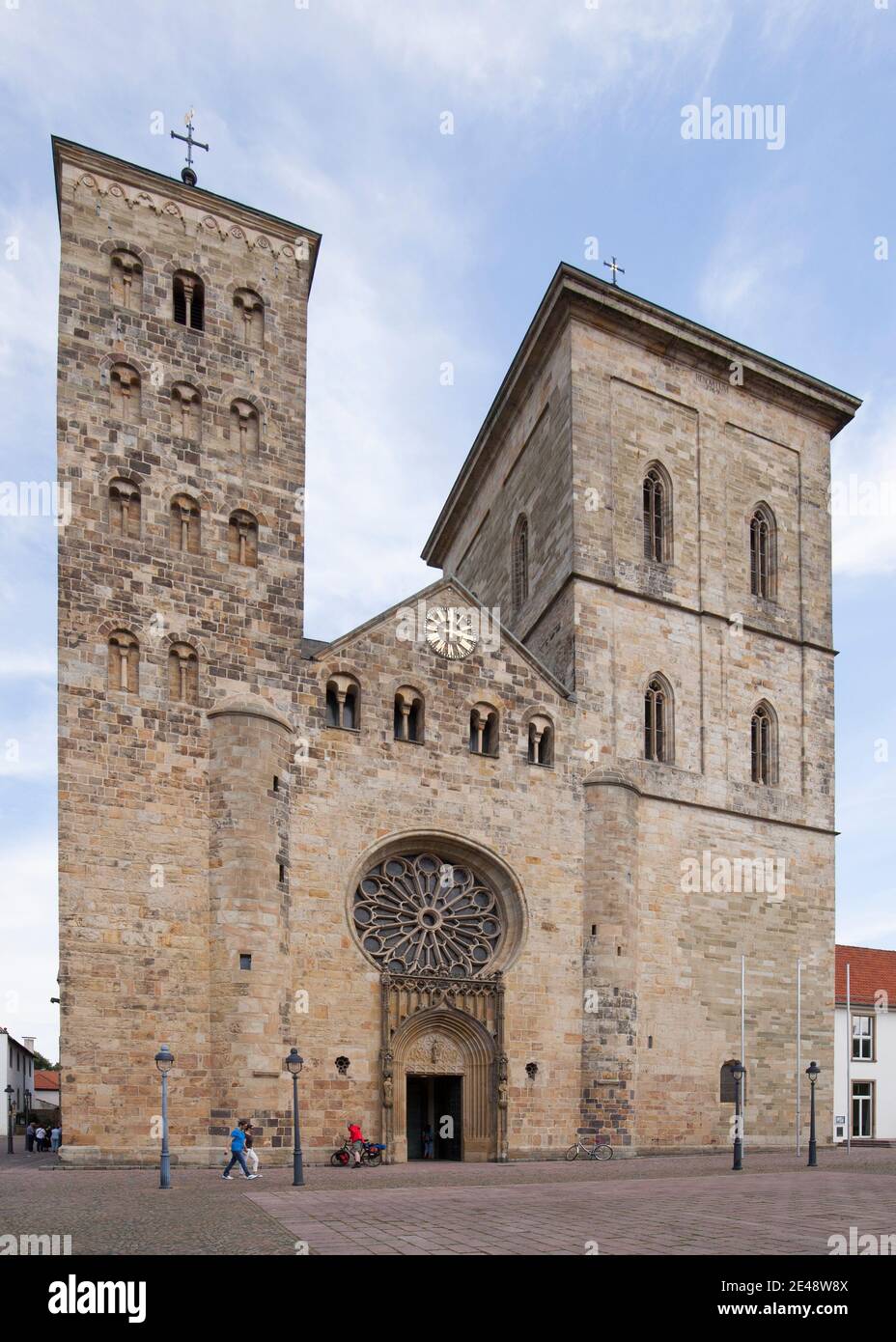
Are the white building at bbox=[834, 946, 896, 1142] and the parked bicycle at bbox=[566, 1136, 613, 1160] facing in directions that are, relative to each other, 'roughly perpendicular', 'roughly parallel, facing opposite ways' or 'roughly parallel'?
roughly perpendicular

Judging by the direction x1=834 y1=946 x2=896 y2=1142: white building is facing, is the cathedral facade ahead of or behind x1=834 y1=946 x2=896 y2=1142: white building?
ahead

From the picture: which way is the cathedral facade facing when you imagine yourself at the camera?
facing the viewer and to the right of the viewer

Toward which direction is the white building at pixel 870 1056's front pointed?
toward the camera

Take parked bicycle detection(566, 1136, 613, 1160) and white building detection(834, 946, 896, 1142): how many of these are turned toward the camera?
1

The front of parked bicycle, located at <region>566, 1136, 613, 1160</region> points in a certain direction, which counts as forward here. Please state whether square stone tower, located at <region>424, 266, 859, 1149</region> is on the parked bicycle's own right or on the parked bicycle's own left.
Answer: on the parked bicycle's own right

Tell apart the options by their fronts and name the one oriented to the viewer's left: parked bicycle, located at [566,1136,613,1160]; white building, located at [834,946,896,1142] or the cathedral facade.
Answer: the parked bicycle

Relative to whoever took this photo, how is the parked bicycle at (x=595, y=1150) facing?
facing to the left of the viewer
